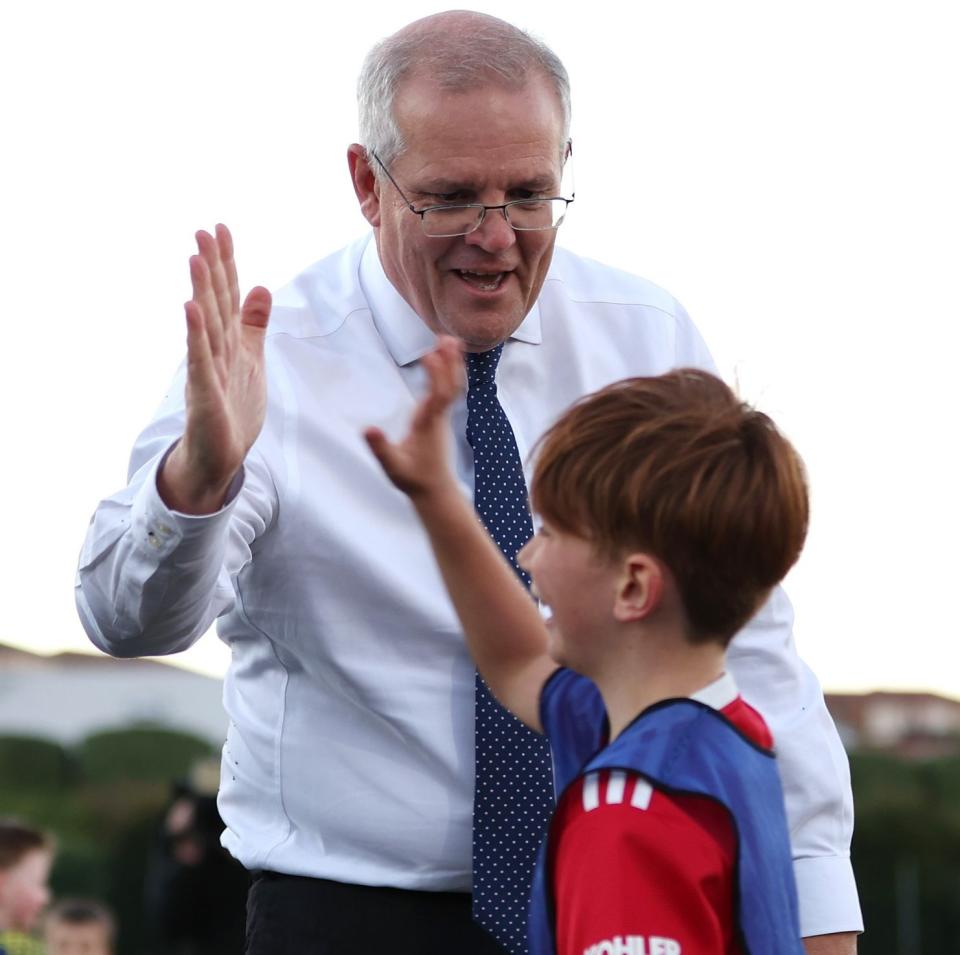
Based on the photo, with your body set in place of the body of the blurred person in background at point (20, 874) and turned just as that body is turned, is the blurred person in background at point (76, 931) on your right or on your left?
on your left

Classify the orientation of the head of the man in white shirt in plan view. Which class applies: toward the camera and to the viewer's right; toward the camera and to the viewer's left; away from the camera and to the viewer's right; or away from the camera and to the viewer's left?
toward the camera and to the viewer's right

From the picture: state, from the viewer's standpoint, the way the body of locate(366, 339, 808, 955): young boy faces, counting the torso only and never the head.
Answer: to the viewer's left

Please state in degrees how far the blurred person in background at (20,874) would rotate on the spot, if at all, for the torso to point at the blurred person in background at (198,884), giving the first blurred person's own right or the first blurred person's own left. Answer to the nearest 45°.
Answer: approximately 90° to the first blurred person's own left
